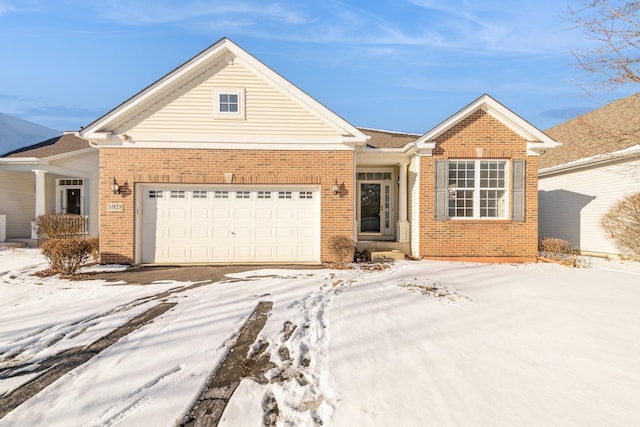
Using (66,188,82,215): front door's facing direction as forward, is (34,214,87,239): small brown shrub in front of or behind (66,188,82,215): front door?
in front

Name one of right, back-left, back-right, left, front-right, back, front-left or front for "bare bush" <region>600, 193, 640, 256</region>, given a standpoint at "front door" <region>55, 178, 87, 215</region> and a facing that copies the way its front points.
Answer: front-left

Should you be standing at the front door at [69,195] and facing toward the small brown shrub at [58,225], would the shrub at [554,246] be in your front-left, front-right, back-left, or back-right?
front-left

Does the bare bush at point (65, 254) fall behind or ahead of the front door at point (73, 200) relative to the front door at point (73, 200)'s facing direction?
ahead

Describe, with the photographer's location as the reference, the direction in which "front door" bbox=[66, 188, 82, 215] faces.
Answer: facing the viewer

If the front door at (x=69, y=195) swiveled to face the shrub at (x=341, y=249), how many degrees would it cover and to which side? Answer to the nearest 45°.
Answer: approximately 45° to its left

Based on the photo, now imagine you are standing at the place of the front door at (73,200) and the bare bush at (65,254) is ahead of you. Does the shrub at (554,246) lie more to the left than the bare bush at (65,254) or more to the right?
left

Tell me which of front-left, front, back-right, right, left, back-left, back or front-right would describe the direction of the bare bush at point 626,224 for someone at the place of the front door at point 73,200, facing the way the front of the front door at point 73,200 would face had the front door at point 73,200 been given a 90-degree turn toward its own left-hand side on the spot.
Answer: front-right

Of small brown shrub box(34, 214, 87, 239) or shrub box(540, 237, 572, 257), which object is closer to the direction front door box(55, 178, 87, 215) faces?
the small brown shrub

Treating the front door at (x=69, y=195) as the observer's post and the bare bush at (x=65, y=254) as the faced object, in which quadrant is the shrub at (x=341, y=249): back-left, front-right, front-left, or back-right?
front-left

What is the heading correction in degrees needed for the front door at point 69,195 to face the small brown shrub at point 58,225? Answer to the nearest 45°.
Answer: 0° — it already faces it

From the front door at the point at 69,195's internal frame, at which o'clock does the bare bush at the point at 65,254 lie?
The bare bush is roughly at 12 o'clock from the front door.
